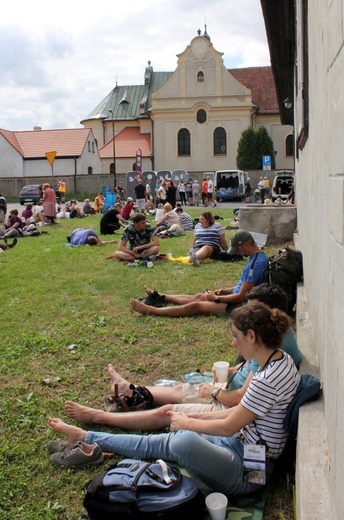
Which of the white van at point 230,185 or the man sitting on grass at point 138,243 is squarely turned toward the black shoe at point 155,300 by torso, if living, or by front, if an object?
the man sitting on grass

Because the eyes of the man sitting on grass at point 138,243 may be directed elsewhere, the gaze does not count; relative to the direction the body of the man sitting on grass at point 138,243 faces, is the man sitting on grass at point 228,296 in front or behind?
in front

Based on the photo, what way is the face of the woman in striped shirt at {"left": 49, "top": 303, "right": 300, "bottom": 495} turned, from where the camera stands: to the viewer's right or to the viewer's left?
to the viewer's left

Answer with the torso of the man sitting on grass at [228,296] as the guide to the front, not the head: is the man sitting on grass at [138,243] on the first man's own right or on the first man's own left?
on the first man's own right

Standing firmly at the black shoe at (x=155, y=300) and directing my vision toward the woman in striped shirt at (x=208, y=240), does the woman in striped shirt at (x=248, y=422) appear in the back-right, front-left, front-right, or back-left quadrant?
back-right

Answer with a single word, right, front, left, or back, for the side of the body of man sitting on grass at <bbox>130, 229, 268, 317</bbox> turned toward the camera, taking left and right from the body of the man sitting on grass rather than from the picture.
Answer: left

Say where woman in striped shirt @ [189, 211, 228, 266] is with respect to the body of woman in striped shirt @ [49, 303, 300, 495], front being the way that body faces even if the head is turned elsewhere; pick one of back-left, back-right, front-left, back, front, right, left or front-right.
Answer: right

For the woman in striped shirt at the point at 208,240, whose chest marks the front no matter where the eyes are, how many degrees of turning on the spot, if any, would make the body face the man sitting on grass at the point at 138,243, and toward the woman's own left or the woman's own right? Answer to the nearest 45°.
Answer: approximately 45° to the woman's own right

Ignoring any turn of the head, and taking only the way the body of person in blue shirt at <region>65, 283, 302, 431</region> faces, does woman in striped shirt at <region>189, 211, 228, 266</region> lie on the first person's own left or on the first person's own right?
on the first person's own right

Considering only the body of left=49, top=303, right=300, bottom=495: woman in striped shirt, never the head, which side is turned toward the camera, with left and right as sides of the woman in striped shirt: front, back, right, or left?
left

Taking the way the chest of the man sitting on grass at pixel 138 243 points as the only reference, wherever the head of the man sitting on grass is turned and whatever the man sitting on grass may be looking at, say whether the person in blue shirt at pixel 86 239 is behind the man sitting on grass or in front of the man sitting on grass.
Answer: behind

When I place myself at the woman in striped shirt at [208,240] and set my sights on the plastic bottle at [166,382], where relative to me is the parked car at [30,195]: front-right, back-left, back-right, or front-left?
back-right
